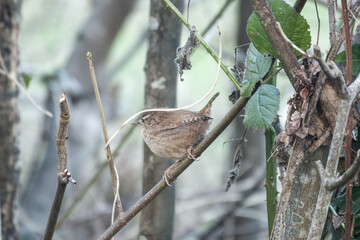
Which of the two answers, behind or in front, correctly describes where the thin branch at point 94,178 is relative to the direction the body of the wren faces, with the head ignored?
in front

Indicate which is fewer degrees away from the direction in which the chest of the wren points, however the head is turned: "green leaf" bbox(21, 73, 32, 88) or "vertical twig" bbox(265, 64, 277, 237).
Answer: the green leaf

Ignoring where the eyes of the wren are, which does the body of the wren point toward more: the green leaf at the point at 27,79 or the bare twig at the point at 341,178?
the green leaf

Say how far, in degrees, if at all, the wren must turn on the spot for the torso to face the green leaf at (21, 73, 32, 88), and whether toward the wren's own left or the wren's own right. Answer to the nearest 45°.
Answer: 0° — it already faces it

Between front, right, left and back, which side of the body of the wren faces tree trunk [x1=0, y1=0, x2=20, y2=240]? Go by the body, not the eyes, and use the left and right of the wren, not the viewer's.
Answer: front

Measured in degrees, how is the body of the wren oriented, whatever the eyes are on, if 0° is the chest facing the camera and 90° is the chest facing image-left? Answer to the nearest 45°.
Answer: approximately 90°
